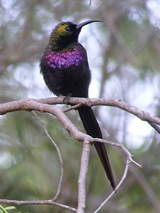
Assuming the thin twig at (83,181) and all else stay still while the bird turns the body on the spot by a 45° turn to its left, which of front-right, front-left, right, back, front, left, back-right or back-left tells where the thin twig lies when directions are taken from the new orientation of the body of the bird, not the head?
front

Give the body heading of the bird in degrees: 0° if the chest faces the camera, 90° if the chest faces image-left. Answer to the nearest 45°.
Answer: approximately 45°
